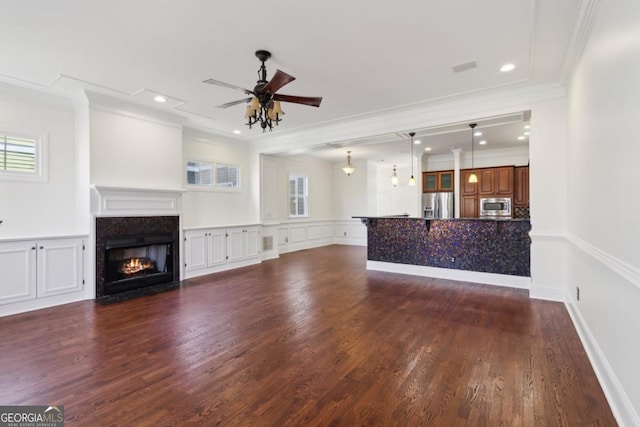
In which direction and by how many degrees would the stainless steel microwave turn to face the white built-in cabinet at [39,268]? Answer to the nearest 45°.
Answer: approximately 45° to its right

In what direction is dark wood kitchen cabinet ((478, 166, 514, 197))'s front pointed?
toward the camera

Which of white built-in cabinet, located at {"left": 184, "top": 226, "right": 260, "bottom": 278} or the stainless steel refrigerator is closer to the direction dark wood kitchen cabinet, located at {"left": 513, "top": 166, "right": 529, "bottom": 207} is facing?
the white built-in cabinet

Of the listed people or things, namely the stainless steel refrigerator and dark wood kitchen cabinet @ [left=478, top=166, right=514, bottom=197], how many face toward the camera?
2

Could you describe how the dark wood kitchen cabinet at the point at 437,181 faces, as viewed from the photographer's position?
facing the viewer

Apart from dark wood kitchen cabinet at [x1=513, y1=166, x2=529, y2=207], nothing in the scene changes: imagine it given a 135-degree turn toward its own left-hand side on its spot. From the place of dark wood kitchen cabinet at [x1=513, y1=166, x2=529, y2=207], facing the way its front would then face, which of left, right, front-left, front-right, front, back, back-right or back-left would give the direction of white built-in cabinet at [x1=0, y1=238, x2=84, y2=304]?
back

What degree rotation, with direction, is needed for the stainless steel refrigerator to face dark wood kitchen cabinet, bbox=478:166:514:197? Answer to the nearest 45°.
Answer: approximately 90° to its left

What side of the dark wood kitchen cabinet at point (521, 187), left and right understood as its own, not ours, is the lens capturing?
front

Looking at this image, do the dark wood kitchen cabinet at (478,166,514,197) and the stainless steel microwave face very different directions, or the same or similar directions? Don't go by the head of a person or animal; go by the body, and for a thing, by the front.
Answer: same or similar directions

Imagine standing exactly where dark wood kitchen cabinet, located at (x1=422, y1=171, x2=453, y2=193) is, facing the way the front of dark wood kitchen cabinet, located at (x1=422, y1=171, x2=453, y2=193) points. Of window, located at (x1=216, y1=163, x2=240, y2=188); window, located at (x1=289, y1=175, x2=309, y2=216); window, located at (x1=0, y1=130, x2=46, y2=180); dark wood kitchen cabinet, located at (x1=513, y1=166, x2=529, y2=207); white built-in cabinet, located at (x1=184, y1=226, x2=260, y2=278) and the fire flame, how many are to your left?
1

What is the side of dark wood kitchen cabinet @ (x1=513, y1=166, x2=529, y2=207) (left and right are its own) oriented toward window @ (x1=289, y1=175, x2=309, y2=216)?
right

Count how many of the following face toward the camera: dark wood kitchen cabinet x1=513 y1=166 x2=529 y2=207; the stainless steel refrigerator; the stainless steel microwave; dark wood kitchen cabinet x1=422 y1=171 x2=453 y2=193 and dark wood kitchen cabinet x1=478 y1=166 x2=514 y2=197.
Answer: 5

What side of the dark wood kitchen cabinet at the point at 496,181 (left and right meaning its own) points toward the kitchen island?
front

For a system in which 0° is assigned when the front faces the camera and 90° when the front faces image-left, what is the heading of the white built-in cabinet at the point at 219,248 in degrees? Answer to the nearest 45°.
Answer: approximately 315°

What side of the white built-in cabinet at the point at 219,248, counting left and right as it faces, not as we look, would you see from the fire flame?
right
